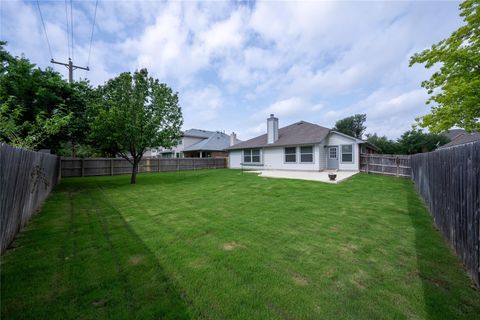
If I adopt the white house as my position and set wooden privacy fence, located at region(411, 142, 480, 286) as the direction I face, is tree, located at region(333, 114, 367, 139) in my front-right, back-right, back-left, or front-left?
back-left

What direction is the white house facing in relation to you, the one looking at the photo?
facing away from the viewer

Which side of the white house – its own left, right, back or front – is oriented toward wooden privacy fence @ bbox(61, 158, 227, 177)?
left

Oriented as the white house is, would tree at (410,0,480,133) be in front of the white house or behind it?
behind

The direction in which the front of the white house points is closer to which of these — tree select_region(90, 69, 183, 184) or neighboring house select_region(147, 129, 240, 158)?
the neighboring house

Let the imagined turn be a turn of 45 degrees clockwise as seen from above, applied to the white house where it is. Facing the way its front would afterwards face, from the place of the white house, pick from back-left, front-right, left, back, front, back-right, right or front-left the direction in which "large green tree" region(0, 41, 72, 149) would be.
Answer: back

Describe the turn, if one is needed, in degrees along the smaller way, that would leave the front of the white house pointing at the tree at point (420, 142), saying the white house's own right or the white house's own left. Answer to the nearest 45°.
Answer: approximately 45° to the white house's own right

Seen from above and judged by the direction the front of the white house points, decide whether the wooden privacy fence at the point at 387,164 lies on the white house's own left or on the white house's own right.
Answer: on the white house's own right

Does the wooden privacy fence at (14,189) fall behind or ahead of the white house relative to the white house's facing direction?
behind

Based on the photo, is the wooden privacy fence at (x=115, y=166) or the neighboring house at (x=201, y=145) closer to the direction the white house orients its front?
the neighboring house

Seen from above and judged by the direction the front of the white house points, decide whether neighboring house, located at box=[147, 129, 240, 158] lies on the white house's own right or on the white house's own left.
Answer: on the white house's own left

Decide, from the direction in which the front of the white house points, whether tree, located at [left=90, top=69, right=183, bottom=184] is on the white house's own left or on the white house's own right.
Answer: on the white house's own left
